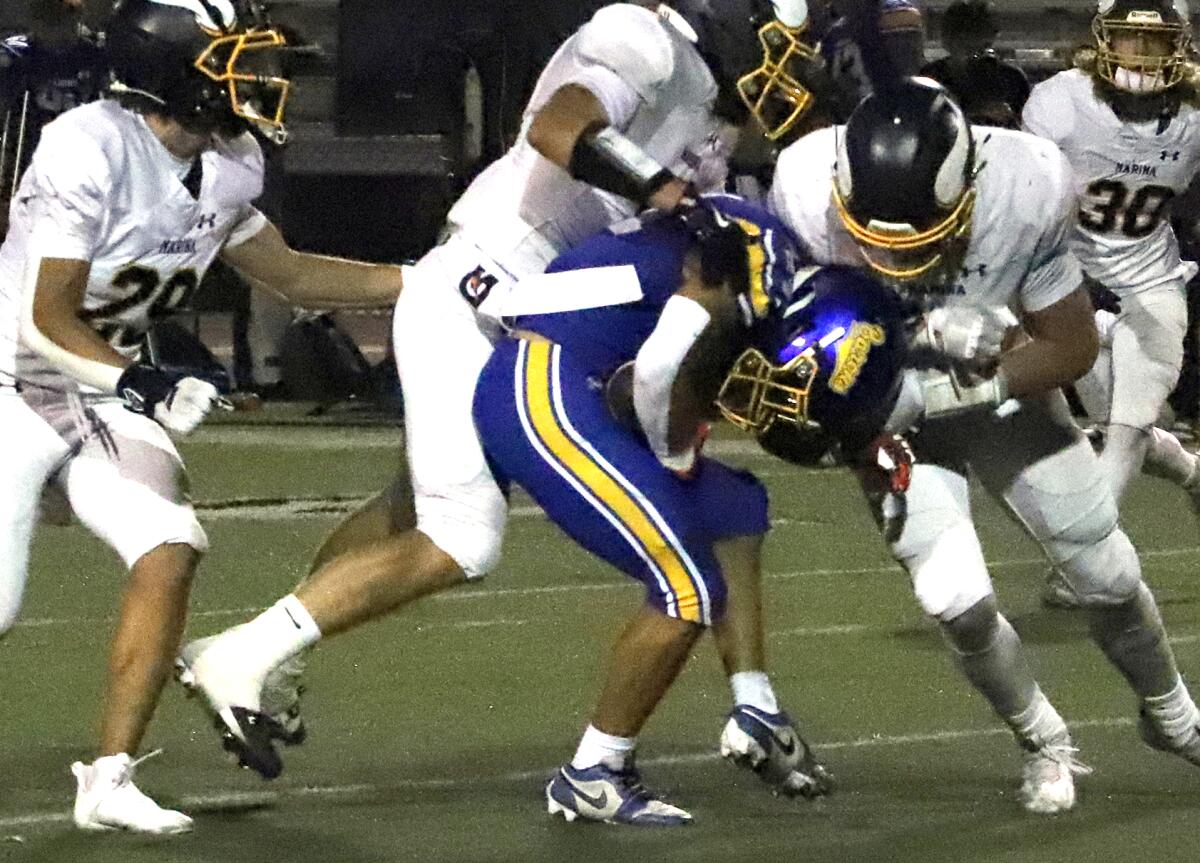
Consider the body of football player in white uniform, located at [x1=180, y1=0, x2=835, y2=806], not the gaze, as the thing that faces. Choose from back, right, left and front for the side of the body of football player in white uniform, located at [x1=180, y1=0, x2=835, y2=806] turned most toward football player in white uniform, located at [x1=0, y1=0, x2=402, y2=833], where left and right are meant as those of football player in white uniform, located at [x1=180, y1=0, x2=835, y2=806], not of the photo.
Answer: back

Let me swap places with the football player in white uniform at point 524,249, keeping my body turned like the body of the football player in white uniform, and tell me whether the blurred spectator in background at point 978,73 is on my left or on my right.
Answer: on my left

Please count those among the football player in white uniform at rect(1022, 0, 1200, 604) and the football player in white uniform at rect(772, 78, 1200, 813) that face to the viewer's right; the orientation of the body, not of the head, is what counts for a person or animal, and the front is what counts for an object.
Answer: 0

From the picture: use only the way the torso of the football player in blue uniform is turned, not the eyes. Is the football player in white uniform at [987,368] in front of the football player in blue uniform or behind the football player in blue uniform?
in front

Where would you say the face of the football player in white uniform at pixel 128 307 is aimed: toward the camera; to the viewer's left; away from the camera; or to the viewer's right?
to the viewer's right

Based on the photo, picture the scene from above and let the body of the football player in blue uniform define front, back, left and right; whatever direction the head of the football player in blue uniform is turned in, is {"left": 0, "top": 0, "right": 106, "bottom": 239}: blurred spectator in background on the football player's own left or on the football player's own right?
on the football player's own left

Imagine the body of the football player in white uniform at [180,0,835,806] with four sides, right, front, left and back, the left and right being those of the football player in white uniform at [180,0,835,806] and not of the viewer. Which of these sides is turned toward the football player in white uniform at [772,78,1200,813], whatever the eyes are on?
front

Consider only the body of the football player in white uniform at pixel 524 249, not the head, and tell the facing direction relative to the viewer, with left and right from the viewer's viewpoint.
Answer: facing to the right of the viewer

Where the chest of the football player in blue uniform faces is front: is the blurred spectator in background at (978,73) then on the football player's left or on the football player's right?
on the football player's left

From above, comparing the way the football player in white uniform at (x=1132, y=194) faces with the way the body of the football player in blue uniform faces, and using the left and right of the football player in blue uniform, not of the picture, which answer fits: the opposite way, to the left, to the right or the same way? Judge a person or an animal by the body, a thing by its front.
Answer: to the right

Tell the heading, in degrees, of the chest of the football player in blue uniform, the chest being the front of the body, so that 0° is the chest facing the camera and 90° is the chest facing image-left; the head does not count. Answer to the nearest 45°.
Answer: approximately 270°

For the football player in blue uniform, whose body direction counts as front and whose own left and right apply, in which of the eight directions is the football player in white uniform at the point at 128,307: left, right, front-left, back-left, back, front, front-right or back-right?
back
